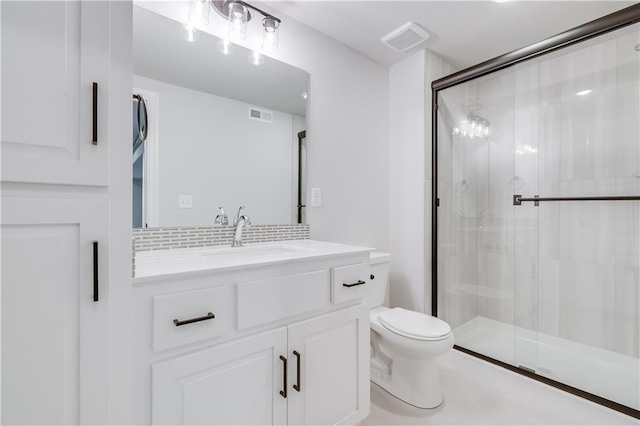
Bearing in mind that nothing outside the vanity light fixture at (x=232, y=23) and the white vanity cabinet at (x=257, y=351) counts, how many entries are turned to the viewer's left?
0

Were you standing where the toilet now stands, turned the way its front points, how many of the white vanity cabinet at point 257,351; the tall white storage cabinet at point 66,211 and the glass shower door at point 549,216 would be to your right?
2

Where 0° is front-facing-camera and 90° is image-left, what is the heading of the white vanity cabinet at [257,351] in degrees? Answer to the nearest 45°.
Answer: approximately 315°

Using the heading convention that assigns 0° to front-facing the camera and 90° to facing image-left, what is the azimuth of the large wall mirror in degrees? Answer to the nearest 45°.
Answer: approximately 315°

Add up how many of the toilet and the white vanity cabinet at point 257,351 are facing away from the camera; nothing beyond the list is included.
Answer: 0

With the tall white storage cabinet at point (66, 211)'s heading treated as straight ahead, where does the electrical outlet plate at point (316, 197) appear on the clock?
The electrical outlet plate is roughly at 8 o'clock from the tall white storage cabinet.

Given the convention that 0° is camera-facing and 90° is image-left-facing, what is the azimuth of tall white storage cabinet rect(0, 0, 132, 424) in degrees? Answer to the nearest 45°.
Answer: approximately 0°
